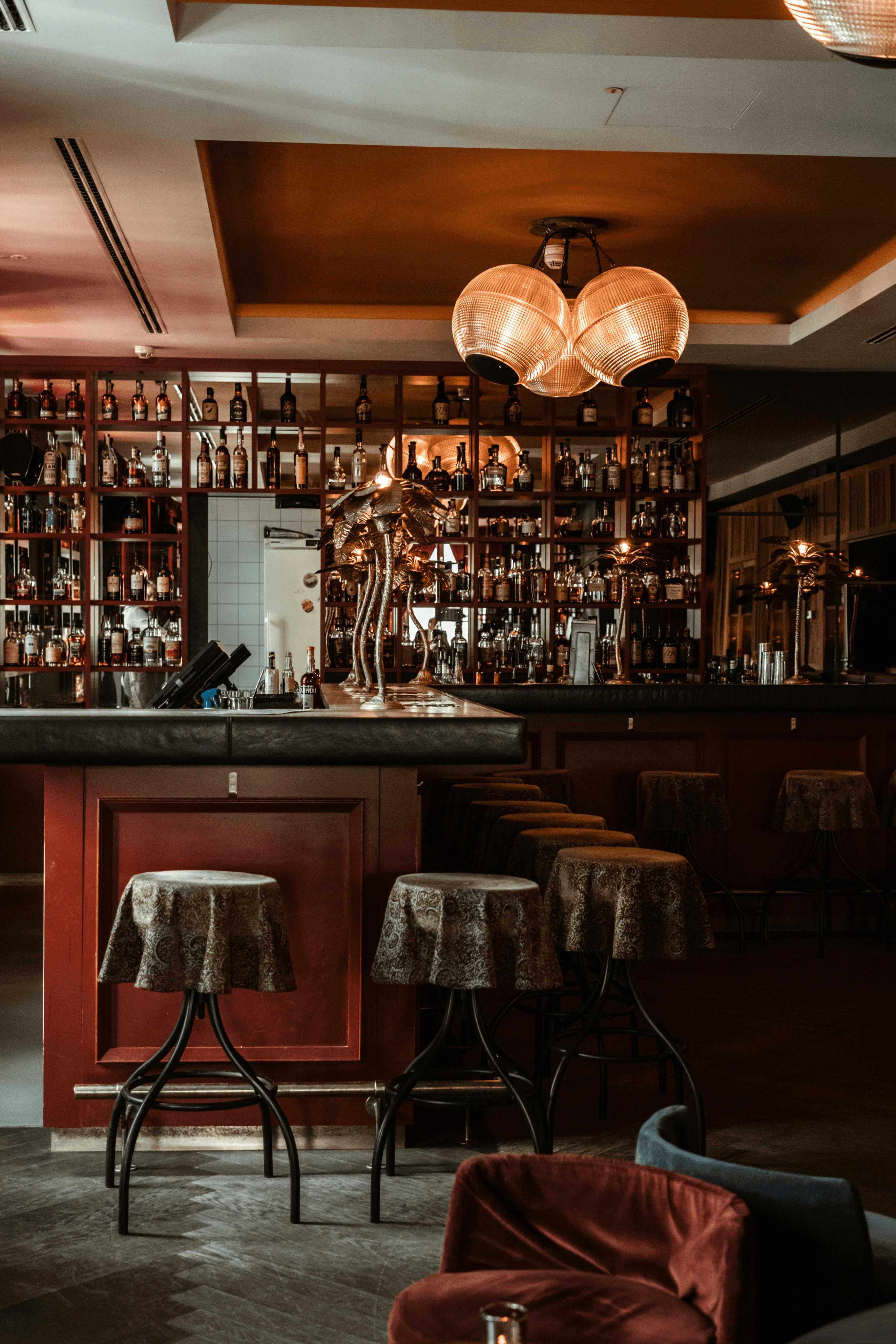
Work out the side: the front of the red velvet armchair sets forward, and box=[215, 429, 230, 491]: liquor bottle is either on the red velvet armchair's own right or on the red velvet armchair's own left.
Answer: on the red velvet armchair's own right

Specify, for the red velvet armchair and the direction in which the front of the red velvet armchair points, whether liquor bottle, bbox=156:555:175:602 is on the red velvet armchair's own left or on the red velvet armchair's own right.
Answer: on the red velvet armchair's own right

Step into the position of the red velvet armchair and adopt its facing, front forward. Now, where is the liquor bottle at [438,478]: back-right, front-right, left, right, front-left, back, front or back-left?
back-right

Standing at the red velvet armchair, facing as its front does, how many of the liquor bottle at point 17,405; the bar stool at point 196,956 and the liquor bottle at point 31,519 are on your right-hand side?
3

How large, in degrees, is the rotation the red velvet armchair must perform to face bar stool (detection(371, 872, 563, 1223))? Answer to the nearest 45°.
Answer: approximately 135° to its right

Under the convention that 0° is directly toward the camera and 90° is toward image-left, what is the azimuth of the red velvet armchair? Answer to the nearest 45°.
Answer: approximately 45°

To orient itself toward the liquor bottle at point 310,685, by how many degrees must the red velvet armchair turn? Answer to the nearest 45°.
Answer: approximately 135° to its right

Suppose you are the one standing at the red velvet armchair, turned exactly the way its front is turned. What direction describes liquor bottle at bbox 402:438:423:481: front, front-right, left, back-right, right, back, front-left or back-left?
back-right

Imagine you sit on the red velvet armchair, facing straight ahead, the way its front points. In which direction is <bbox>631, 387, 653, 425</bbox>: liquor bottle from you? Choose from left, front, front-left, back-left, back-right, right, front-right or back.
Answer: back-right

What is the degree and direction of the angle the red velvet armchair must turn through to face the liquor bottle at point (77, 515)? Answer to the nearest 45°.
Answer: approximately 90° to its right

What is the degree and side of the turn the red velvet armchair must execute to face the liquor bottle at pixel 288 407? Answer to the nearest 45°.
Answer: approximately 135° to its right

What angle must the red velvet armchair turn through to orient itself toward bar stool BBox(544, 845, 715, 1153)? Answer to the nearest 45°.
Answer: approximately 135° to its right

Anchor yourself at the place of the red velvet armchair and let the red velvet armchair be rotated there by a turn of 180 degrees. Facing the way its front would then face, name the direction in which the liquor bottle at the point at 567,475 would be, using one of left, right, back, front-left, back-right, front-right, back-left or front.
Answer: front-left

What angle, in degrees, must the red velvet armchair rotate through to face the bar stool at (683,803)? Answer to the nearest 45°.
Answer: approximately 135° to its right

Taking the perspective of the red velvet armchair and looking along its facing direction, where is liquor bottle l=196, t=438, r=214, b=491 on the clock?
The liquor bottle is roughly at 4 o'clock from the red velvet armchair.

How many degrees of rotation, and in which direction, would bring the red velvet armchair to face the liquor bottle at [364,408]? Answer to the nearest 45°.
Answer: approximately 135° to its right

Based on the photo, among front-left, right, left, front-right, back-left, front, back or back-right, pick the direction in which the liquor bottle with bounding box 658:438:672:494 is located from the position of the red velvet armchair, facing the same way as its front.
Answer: back-right

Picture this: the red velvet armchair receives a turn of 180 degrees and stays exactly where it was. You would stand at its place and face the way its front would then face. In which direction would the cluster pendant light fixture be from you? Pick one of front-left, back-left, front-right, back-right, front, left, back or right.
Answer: front-left

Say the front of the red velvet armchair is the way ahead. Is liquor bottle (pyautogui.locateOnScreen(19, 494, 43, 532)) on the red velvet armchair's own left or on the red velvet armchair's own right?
on the red velvet armchair's own right

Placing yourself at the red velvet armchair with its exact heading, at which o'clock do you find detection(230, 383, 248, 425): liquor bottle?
The liquor bottle is roughly at 4 o'clock from the red velvet armchair.
